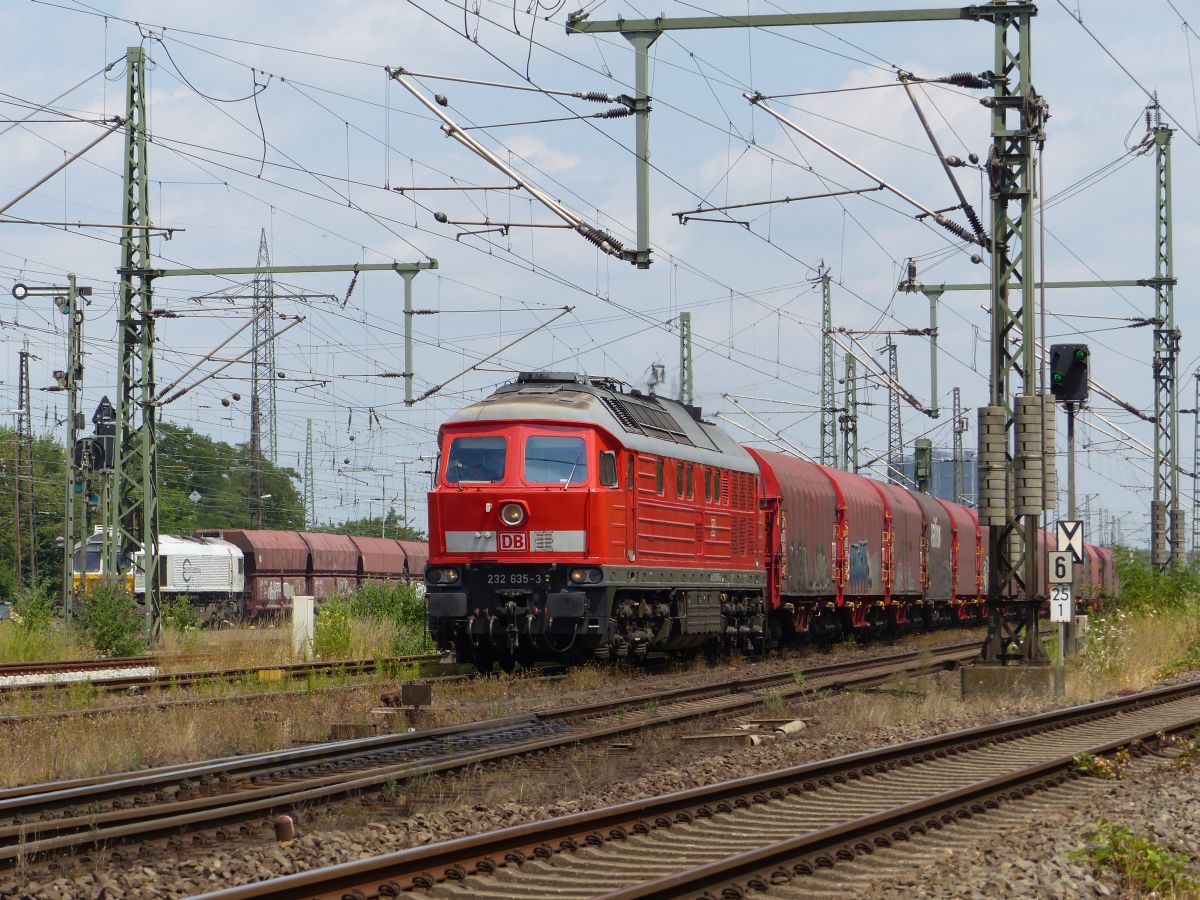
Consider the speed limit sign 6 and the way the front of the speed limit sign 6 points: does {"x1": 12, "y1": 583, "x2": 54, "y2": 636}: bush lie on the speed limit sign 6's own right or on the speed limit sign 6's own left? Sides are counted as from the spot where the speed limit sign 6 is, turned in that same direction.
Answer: on the speed limit sign 6's own right

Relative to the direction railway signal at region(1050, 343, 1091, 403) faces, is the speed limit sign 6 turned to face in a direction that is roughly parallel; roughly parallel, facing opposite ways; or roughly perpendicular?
roughly parallel

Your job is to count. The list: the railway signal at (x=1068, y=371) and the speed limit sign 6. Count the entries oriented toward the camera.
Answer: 2

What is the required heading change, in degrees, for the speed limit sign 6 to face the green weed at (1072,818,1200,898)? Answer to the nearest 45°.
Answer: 0° — it already faces it

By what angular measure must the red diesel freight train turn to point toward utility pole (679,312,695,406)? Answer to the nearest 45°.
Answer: approximately 135° to its right

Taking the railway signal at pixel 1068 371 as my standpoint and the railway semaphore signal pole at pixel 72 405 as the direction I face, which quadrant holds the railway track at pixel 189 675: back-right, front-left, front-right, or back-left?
front-left

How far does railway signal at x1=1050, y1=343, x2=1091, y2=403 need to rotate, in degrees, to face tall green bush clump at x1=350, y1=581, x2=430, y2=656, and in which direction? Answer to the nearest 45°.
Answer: approximately 135° to its right

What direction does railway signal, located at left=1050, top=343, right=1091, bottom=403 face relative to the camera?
toward the camera

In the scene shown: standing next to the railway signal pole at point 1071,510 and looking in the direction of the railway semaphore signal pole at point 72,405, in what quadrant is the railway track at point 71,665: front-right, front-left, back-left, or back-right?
front-left

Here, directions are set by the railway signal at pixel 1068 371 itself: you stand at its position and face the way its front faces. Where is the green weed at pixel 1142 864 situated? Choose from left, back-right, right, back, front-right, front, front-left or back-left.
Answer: front

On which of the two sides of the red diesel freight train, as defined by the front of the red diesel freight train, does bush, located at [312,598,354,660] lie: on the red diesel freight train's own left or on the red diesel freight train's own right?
on the red diesel freight train's own right

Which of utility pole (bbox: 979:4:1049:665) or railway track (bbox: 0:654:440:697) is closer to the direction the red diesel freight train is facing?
the railway track
